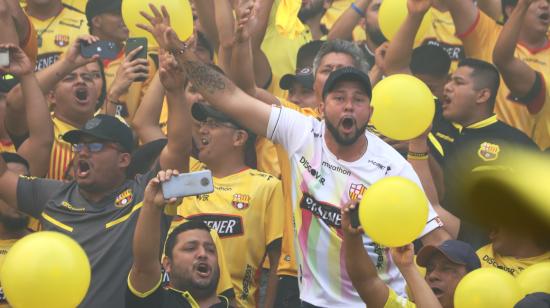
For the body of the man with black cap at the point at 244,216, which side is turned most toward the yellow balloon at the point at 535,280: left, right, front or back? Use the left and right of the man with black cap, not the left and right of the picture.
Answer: left

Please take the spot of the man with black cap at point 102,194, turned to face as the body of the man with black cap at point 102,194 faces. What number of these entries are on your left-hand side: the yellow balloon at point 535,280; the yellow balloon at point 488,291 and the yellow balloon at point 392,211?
3

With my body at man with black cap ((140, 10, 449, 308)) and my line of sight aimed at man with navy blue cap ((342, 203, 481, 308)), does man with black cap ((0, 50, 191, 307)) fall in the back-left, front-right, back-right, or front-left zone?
back-right

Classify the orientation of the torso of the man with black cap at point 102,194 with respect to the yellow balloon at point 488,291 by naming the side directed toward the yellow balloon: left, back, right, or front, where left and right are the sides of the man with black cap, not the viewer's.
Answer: left
